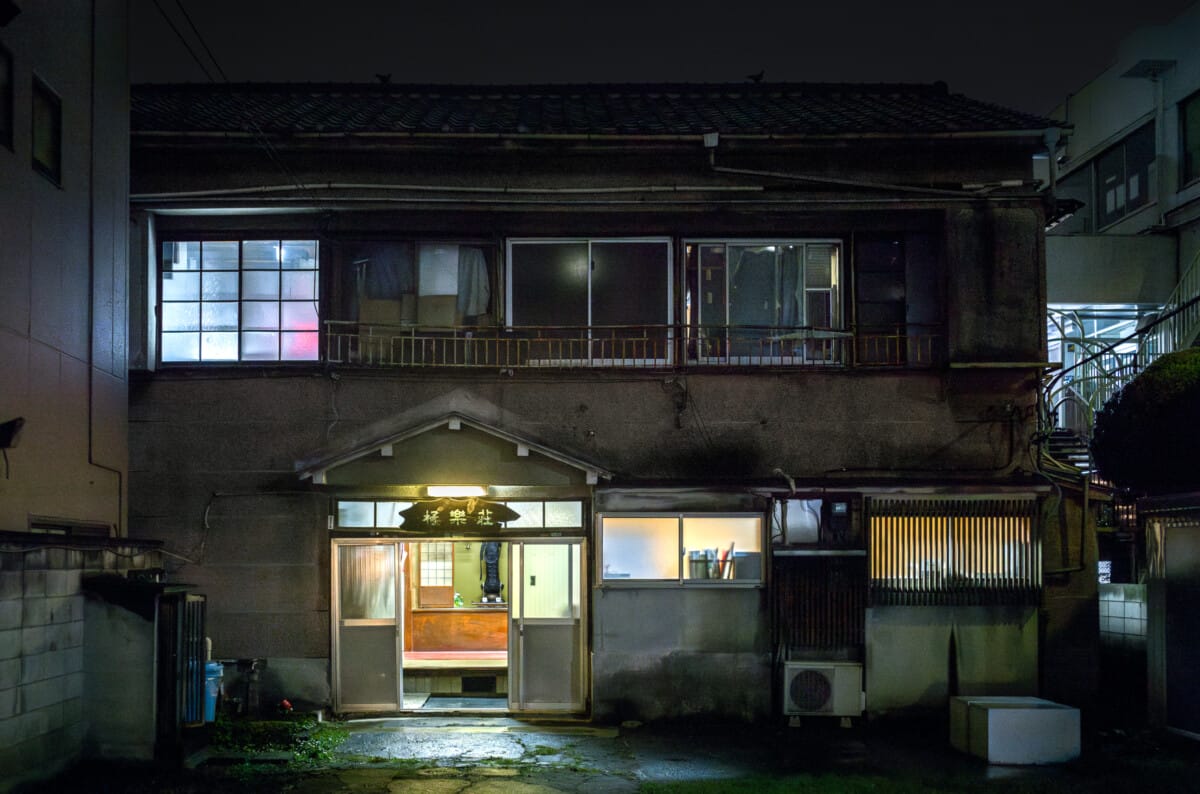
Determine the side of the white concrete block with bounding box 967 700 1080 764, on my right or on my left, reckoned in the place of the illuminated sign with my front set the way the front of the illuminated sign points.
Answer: on my left

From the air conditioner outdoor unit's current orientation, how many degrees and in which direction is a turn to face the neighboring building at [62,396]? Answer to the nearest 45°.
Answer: approximately 45° to its right

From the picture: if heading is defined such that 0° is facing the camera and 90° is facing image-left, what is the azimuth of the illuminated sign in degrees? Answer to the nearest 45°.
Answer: approximately 0°

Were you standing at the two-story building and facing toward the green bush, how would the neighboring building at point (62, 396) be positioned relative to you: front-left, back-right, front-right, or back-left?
back-right

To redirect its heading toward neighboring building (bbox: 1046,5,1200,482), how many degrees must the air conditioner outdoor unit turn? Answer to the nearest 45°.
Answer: approximately 135° to its left

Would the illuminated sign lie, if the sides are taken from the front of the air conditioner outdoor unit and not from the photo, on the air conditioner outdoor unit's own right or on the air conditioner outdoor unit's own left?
on the air conditioner outdoor unit's own right

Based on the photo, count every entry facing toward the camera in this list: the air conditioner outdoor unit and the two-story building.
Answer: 2
